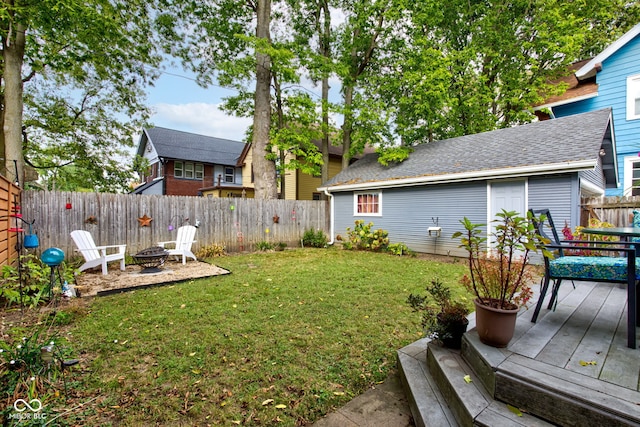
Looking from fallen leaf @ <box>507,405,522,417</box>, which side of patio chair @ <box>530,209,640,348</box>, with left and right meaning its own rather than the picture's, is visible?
right

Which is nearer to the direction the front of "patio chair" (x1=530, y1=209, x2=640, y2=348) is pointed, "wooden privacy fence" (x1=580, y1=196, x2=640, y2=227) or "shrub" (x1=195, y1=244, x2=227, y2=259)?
the wooden privacy fence

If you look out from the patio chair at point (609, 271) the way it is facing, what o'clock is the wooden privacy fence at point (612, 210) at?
The wooden privacy fence is roughly at 9 o'clock from the patio chair.

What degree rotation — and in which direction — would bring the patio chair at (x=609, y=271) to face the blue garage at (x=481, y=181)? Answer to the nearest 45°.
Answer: approximately 90° to its left

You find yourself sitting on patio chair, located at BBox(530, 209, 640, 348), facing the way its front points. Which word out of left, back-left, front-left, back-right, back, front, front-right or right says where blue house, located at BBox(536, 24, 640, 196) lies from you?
left

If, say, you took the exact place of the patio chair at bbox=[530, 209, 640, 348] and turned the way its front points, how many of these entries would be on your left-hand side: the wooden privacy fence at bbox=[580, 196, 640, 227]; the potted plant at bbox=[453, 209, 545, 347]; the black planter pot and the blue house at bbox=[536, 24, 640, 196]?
2

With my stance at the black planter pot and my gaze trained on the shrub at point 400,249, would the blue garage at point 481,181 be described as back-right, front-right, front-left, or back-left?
front-right

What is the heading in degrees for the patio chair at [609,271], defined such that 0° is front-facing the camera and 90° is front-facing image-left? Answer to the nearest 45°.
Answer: approximately 270°

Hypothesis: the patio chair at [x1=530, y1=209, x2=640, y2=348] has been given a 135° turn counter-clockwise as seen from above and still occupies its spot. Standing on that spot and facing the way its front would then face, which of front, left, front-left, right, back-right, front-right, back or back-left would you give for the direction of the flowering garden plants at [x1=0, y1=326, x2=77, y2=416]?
left

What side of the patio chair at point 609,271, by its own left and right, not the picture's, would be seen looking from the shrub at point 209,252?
back

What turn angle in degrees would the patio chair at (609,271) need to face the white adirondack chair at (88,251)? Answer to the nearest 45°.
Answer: approximately 180°

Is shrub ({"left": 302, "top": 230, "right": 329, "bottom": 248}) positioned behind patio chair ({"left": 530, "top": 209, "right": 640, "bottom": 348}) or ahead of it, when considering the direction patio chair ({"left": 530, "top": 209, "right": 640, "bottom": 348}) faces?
behind

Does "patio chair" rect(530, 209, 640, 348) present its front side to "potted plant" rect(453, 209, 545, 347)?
no

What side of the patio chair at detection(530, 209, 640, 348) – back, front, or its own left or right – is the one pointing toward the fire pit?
back
